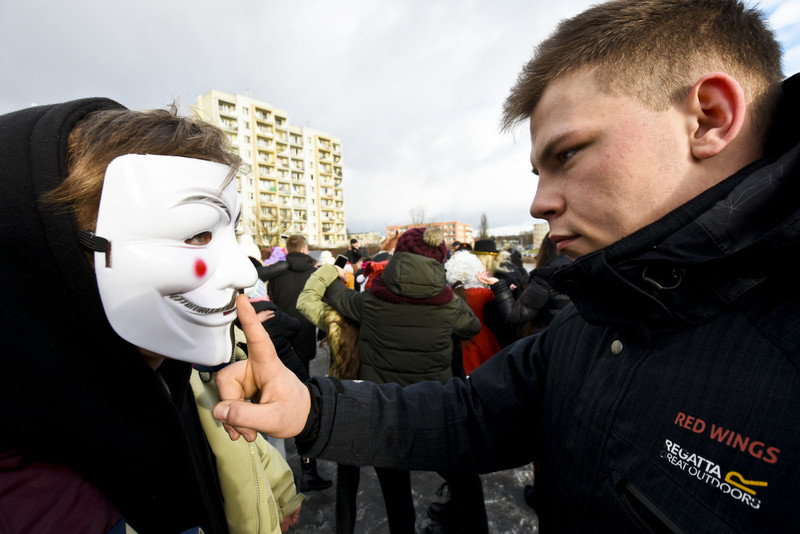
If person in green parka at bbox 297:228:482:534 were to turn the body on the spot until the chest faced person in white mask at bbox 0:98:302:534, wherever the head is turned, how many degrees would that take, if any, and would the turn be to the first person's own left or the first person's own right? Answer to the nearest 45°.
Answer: approximately 135° to the first person's own left

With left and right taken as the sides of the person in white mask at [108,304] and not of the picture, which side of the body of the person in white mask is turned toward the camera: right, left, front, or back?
right

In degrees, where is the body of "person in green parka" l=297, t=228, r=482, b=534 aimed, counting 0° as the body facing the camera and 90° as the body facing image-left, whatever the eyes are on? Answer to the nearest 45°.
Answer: approximately 180°

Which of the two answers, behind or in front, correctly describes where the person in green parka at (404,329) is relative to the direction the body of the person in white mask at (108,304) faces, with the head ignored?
in front

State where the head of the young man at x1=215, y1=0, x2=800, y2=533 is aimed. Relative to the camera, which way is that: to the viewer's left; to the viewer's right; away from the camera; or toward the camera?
to the viewer's left

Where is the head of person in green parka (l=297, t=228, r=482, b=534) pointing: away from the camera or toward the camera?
away from the camera

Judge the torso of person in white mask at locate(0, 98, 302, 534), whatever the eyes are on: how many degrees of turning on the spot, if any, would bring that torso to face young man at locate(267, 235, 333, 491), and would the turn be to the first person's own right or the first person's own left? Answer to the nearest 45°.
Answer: approximately 45° to the first person's own left

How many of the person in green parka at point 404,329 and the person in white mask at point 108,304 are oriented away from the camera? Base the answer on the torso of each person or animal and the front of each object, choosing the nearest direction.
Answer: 1

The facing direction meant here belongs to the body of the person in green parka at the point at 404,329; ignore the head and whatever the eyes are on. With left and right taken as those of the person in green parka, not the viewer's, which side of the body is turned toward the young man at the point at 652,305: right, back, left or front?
back

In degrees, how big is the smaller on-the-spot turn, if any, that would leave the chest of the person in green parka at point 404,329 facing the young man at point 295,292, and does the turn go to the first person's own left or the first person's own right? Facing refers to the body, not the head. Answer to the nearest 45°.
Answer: approximately 45° to the first person's own left

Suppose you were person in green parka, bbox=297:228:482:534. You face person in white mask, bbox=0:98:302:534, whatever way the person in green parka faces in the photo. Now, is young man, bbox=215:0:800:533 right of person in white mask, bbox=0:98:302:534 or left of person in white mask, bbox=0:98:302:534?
left
